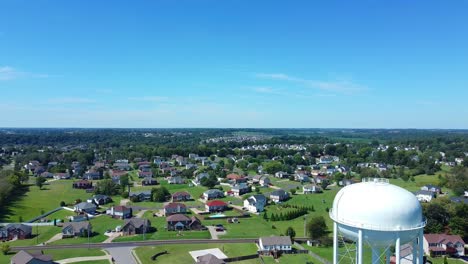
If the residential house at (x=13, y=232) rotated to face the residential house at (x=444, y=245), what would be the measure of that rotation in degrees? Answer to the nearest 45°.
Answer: approximately 45° to its left

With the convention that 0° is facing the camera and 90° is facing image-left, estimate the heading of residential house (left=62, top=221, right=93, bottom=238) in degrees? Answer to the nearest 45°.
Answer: approximately 0°

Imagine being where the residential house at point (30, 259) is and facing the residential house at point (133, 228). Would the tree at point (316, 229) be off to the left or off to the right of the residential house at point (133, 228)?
right

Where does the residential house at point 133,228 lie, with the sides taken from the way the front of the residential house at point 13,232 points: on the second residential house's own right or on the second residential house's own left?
on the second residential house's own left

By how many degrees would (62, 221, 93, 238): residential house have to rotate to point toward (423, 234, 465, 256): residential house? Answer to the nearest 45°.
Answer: approximately 45° to its left

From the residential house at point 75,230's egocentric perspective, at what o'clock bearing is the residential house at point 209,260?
the residential house at point 209,260 is roughly at 11 o'clock from the residential house at point 75,230.

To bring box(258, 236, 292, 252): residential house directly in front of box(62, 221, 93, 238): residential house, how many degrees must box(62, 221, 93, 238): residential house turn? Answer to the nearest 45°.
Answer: approximately 45° to its left

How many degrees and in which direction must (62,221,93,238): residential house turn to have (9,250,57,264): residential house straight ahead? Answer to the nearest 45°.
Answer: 0° — it already faces it

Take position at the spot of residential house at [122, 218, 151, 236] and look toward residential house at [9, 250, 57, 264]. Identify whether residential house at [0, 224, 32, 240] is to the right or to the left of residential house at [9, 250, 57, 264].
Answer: right

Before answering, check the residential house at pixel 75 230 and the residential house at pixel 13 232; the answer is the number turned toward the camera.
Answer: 2

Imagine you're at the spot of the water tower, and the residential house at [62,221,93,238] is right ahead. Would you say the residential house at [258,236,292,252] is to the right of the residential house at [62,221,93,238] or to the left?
right
